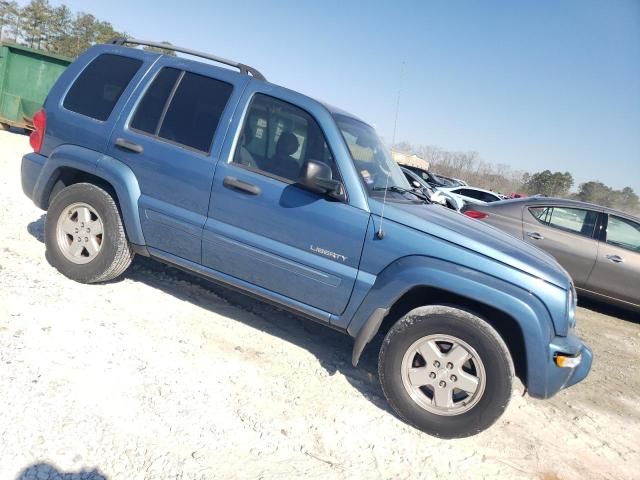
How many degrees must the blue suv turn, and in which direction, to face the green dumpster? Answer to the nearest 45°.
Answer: approximately 135° to its left

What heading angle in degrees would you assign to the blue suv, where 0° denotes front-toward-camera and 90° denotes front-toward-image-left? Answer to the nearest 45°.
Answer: approximately 270°

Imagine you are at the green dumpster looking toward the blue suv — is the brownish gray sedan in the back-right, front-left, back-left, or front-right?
front-left

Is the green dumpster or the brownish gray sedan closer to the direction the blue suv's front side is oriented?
the brownish gray sedan

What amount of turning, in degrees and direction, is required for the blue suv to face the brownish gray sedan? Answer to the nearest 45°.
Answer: approximately 45° to its left

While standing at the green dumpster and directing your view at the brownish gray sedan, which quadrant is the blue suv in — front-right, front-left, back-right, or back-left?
front-right

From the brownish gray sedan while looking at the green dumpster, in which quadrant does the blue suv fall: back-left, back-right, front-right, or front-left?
front-left
